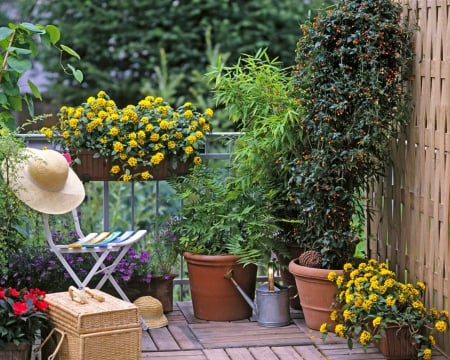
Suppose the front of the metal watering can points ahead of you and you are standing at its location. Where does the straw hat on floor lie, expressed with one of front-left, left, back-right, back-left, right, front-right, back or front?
front

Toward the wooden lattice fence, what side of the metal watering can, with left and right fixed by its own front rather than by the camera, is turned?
back

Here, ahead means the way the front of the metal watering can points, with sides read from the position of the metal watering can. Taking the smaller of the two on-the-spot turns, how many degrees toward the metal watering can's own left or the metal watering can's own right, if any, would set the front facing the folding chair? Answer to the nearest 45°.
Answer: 0° — it already faces it

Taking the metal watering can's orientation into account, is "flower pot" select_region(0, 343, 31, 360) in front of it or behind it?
in front

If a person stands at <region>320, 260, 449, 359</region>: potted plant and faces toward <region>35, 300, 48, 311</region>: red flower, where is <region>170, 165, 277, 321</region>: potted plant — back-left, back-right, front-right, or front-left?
front-right

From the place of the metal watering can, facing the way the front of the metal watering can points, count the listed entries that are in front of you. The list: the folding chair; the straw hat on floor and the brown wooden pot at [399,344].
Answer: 2

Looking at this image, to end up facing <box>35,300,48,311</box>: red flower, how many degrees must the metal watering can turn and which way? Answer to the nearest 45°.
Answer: approximately 45° to its left

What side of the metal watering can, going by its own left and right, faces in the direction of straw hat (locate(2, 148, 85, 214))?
front

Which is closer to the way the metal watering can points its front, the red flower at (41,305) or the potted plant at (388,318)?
the red flower

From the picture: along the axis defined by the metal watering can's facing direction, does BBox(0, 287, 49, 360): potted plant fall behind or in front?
in front

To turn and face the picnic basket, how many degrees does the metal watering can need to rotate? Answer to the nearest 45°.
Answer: approximately 45° to its left

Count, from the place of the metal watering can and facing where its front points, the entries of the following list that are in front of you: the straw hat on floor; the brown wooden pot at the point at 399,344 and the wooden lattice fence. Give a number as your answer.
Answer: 1

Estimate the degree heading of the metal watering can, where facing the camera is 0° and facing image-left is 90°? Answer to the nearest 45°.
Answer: approximately 90°
